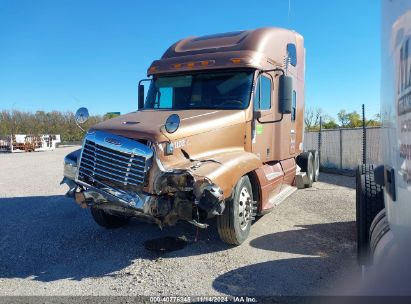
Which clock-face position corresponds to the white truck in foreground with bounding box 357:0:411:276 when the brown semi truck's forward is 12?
The white truck in foreground is roughly at 10 o'clock from the brown semi truck.

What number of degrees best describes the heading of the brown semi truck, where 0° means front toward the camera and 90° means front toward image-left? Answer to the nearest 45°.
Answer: approximately 45°

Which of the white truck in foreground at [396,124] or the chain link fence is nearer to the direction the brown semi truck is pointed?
the white truck in foreground

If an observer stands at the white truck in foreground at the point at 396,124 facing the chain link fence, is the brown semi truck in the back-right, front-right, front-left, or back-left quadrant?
front-left

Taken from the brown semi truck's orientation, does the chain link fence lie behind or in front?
behind

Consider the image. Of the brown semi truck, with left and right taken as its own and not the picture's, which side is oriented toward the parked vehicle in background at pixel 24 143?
right

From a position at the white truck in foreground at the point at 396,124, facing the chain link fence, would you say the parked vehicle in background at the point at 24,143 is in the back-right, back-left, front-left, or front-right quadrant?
front-left

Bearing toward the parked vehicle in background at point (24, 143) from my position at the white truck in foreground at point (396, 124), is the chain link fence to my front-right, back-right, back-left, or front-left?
front-right
